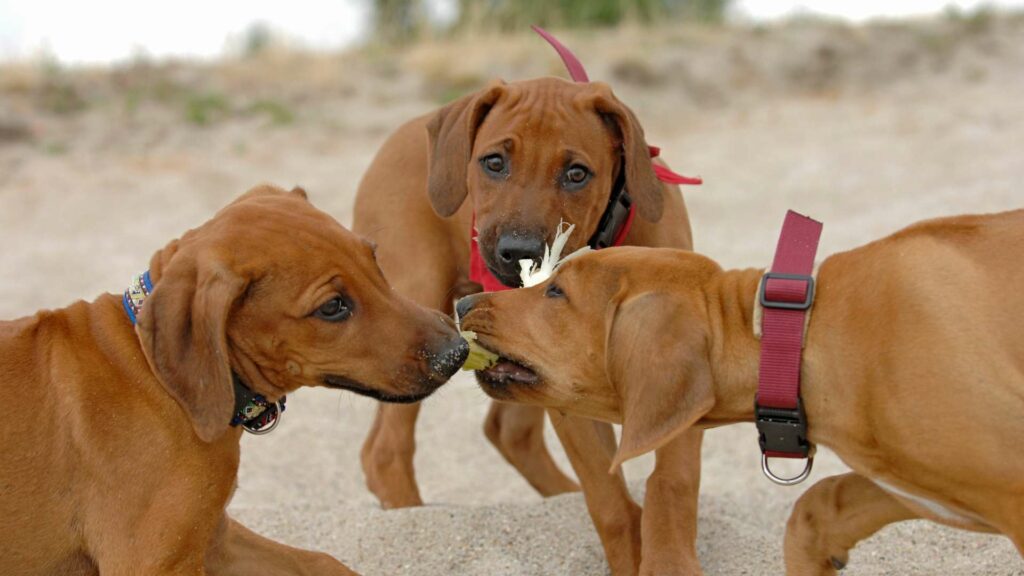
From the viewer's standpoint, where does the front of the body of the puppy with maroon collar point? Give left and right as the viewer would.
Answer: facing to the left of the viewer

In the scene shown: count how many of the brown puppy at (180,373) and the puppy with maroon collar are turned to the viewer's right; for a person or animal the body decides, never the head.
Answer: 1

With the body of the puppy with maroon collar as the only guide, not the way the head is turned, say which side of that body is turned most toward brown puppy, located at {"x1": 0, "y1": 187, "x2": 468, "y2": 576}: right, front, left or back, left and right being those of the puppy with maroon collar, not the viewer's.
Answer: front

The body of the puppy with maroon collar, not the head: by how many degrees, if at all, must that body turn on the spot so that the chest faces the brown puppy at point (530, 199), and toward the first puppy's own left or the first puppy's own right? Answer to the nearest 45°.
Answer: approximately 45° to the first puppy's own right

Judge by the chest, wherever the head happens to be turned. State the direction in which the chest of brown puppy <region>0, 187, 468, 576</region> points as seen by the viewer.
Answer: to the viewer's right
